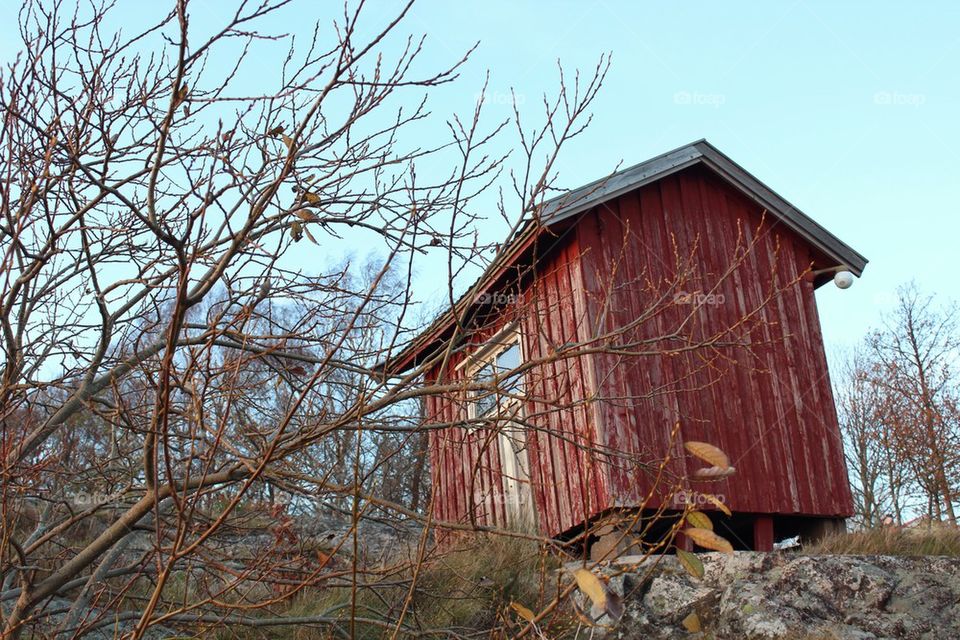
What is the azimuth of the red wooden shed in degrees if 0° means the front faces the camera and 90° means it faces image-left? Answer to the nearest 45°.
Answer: approximately 45°
